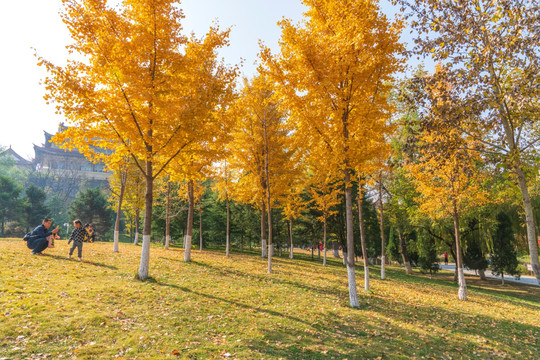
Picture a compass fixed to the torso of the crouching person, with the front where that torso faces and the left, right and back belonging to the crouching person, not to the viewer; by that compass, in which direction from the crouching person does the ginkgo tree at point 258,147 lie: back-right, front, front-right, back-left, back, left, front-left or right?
front

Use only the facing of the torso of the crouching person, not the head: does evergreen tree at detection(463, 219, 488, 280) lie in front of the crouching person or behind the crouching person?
in front

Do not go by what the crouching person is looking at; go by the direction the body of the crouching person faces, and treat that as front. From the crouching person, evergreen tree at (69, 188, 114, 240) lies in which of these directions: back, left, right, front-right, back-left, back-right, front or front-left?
left

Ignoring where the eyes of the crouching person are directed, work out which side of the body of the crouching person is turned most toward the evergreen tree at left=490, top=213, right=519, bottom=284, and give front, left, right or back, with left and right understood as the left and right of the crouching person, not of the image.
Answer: front

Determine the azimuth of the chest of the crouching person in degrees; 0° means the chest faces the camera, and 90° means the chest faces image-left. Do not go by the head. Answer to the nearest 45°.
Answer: approximately 270°

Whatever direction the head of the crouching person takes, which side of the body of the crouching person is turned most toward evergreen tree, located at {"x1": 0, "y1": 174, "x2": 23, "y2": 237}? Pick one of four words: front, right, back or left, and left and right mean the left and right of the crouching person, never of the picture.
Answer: left

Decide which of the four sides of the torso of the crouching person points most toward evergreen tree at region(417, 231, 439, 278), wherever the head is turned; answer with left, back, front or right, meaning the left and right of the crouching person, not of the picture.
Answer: front

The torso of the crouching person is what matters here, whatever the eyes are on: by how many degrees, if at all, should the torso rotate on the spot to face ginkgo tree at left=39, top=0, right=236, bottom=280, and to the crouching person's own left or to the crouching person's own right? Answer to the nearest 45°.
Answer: approximately 90° to the crouching person's own right

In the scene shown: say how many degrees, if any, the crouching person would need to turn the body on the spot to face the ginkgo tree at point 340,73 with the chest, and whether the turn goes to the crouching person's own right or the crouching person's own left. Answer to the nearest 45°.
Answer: approximately 45° to the crouching person's own right

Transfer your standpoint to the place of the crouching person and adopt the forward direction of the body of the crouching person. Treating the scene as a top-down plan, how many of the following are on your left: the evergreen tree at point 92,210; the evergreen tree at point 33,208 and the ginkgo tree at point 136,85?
2

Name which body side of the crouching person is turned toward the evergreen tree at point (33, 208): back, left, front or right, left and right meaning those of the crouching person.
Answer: left

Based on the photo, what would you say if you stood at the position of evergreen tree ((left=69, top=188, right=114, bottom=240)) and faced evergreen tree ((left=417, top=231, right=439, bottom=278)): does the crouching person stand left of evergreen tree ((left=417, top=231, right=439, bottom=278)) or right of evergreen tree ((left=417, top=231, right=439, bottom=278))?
right

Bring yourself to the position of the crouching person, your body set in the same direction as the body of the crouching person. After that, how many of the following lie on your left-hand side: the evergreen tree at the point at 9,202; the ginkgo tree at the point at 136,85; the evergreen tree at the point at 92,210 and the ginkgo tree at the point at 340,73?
2
